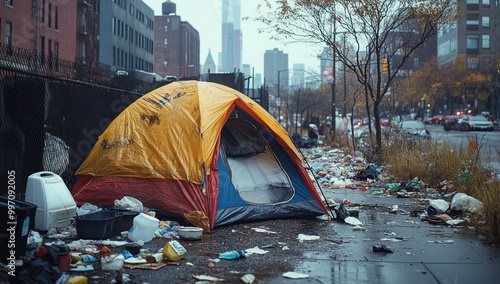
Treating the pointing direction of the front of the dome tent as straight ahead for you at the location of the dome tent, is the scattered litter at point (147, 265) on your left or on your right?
on your right

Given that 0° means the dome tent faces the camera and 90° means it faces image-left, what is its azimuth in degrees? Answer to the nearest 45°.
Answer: approximately 315°

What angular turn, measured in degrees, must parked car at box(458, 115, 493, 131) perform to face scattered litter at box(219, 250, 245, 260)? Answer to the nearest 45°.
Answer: approximately 45° to its right

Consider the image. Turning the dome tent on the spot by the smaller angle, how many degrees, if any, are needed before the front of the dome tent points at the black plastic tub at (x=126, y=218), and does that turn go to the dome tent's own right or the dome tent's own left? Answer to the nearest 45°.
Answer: approximately 90° to the dome tent's own right

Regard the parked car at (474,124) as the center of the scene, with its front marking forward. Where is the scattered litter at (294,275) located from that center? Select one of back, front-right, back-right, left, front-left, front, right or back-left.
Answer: front-right

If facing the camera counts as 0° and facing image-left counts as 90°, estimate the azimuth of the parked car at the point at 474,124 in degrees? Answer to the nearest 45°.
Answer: approximately 315°

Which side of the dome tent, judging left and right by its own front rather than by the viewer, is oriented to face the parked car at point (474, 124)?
left

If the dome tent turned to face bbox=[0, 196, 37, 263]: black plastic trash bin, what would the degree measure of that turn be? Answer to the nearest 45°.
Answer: approximately 90° to its right
